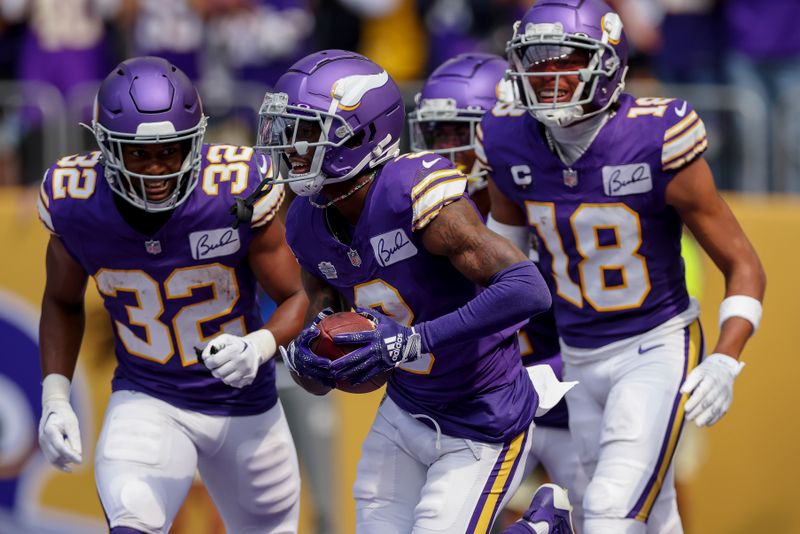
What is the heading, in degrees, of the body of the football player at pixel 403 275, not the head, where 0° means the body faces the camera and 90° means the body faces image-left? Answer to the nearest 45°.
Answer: approximately 45°

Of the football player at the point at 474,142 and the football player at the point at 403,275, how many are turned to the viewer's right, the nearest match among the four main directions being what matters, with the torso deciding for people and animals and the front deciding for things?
0

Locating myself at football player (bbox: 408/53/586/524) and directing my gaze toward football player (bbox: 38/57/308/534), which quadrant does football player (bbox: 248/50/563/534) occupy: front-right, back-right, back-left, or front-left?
front-left

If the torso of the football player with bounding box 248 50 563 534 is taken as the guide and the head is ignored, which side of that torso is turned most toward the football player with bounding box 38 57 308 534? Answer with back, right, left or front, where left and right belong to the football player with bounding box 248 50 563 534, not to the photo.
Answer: right

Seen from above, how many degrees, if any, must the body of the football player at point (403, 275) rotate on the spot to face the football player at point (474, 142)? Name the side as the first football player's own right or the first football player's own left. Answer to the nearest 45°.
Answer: approximately 135° to the first football player's own right

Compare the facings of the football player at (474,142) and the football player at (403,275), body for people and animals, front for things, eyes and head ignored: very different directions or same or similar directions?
same or similar directions

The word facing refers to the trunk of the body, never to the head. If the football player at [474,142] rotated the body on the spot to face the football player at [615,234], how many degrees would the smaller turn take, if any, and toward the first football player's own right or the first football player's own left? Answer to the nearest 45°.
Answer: approximately 90° to the first football player's own left

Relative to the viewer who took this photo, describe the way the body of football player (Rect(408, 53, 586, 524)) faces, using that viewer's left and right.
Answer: facing the viewer and to the left of the viewer

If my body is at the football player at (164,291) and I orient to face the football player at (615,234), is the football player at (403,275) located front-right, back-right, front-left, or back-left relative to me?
front-right

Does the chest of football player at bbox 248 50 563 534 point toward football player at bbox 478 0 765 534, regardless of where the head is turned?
no

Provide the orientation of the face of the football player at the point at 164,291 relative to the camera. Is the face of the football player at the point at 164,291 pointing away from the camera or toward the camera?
toward the camera

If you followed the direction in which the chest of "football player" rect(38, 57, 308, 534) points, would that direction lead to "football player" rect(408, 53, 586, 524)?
no

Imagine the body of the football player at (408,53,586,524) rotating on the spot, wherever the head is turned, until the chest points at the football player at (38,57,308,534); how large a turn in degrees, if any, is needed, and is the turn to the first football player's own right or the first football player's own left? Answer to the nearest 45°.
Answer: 0° — they already face them

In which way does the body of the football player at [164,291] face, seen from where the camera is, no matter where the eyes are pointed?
toward the camera
